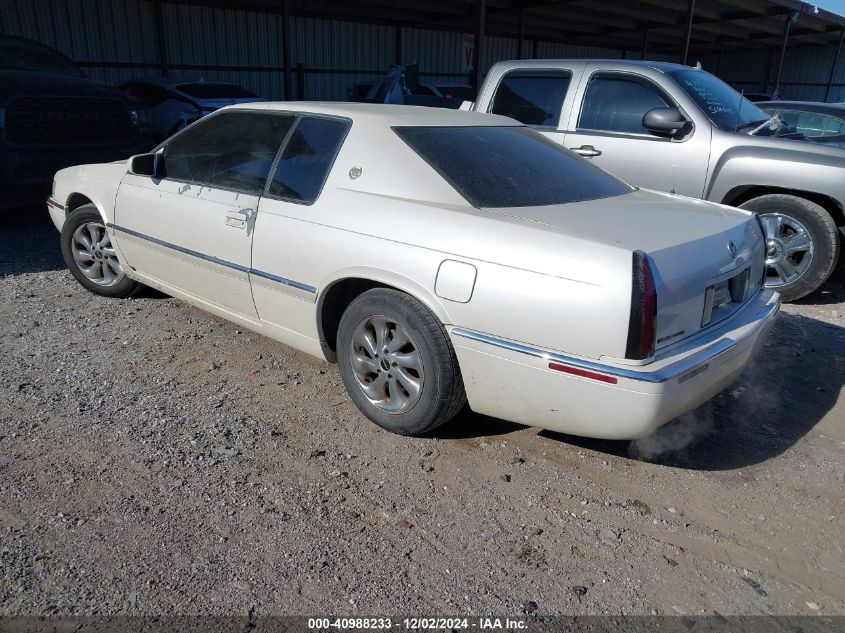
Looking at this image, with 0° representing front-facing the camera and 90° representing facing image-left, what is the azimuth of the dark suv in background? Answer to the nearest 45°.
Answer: approximately 315°

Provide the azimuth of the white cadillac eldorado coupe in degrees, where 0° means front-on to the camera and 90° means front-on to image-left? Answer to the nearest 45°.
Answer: approximately 135°

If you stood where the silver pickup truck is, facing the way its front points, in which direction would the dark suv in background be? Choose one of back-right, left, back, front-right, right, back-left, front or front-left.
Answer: back-right

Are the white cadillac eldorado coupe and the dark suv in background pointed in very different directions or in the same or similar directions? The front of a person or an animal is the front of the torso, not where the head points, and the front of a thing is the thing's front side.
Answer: very different directions

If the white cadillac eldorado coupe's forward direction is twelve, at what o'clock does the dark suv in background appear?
The dark suv in background is roughly at 12 o'clock from the white cadillac eldorado coupe.
